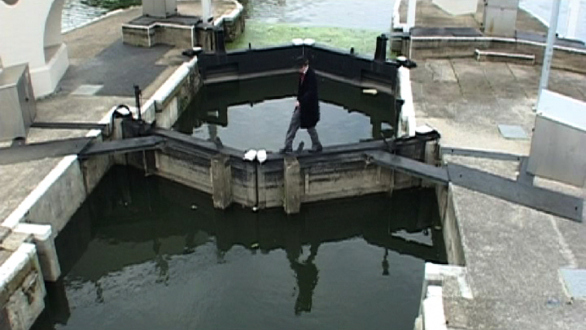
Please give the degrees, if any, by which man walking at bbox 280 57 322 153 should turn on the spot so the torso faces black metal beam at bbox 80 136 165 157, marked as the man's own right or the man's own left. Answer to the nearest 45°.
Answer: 0° — they already face it

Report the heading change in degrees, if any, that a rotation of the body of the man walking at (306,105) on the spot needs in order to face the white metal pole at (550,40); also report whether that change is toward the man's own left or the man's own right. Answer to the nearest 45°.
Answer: approximately 180°

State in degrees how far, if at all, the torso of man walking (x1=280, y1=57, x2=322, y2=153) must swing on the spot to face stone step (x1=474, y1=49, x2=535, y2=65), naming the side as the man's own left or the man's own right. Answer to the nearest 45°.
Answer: approximately 135° to the man's own right

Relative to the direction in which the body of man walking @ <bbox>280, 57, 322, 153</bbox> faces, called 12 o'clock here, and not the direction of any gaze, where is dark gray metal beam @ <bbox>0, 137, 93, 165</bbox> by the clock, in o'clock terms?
The dark gray metal beam is roughly at 12 o'clock from the man walking.

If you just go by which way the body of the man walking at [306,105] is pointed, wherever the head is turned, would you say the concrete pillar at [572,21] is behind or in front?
behind

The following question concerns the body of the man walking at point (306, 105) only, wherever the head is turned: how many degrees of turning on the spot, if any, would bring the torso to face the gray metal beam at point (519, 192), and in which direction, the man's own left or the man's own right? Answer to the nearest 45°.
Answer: approximately 135° to the man's own left

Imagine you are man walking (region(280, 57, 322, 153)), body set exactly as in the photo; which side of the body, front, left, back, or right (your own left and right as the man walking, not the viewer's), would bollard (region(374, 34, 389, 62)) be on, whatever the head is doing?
right

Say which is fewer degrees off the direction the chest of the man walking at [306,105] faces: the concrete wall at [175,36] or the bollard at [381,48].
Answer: the concrete wall

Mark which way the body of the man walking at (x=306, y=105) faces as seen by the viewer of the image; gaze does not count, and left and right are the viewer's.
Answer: facing to the left of the viewer

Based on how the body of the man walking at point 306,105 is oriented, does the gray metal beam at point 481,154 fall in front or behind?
behind

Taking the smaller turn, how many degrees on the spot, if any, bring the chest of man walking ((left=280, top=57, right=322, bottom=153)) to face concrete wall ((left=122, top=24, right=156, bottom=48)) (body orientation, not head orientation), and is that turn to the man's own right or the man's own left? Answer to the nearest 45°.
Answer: approximately 45° to the man's own right

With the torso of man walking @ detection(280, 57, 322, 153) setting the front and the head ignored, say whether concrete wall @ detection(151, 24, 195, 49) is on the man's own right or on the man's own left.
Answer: on the man's own right

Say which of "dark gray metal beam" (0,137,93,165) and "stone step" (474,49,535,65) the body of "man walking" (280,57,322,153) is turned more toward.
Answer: the dark gray metal beam

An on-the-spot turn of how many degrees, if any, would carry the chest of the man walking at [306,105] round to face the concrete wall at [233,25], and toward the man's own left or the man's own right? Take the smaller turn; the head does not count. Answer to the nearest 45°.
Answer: approximately 90° to the man's own right

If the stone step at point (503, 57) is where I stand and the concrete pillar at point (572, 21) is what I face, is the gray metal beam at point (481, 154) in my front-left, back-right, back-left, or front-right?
back-right
